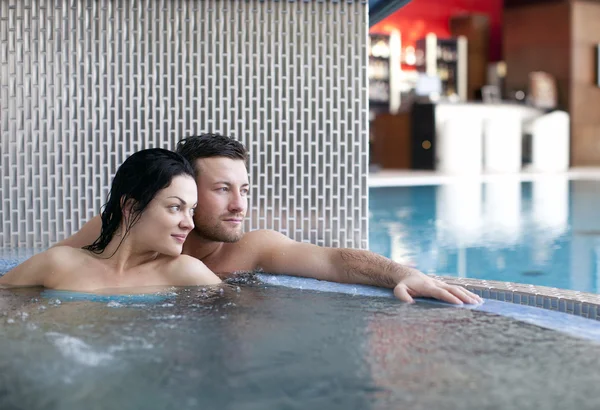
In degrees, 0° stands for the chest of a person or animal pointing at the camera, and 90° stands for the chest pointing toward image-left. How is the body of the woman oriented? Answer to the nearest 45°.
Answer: approximately 0°
